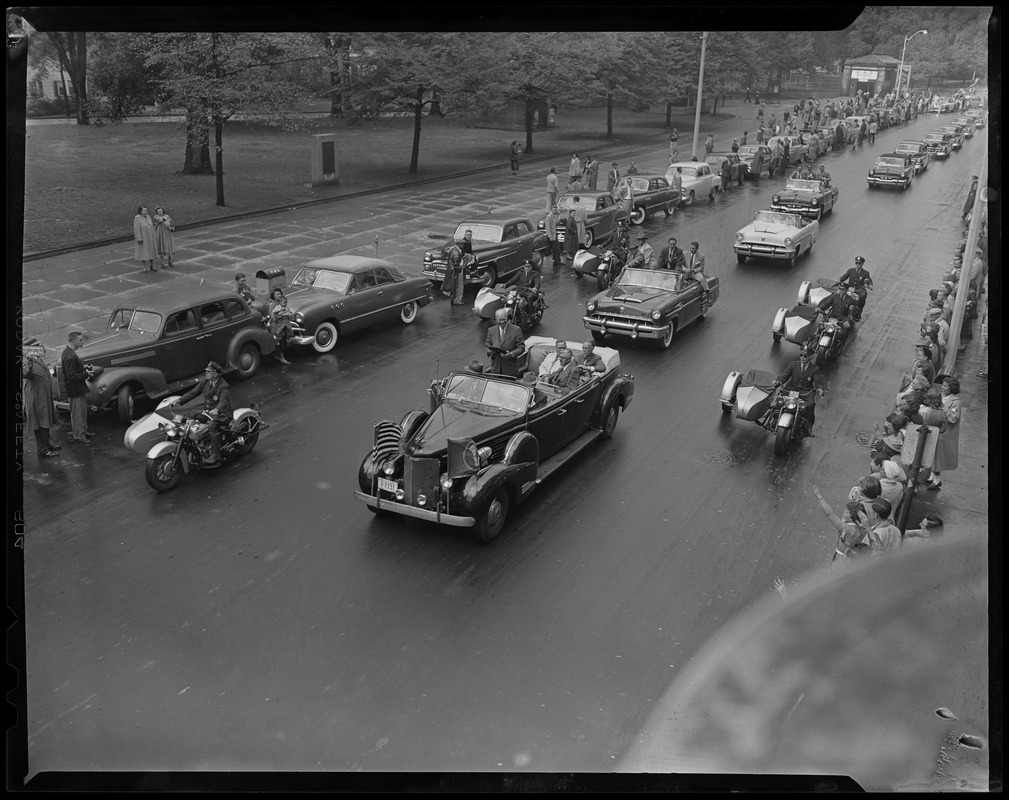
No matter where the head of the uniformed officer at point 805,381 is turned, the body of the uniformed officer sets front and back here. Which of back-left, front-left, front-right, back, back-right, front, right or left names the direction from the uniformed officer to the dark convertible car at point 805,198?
back-right

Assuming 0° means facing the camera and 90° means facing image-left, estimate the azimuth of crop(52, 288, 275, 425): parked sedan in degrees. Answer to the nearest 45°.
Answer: approximately 45°

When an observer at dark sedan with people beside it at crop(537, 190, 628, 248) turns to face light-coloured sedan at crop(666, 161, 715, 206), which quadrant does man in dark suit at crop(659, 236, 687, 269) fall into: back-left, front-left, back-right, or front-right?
back-right

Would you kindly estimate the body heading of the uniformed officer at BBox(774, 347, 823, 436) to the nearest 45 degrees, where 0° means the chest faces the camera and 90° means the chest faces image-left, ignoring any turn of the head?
approximately 45°

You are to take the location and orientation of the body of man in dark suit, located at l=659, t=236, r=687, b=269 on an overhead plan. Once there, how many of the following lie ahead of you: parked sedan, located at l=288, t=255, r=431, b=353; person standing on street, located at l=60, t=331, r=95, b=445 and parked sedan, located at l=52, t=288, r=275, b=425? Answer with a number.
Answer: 3

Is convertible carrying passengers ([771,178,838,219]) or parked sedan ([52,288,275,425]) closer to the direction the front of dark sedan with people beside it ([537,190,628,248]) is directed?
the parked sedan

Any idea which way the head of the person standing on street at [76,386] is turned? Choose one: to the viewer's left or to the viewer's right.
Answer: to the viewer's right

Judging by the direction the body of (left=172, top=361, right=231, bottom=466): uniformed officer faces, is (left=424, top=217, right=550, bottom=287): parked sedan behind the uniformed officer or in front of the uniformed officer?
behind

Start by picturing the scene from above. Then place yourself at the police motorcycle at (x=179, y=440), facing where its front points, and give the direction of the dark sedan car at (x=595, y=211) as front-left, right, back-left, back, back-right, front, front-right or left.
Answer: back

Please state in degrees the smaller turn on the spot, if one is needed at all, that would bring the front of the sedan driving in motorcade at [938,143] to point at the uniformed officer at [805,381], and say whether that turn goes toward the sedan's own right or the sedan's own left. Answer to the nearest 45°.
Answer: approximately 45° to the sedan's own left

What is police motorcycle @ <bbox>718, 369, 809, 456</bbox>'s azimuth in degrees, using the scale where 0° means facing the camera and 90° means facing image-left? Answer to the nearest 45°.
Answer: approximately 45°
